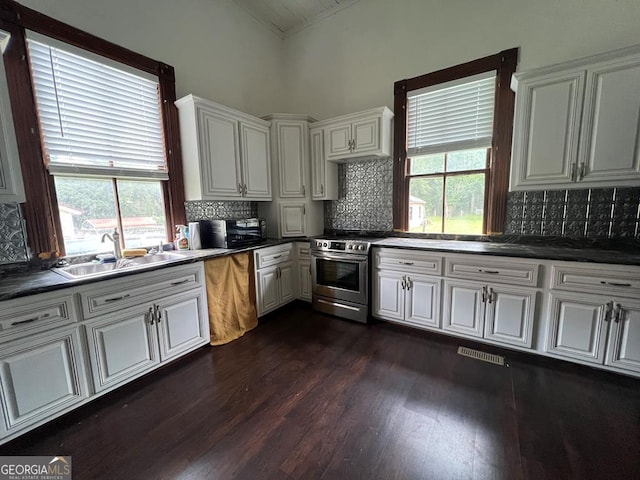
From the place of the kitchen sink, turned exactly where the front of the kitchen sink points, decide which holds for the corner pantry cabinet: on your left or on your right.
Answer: on your left

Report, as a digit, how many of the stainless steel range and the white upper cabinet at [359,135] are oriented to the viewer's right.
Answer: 0

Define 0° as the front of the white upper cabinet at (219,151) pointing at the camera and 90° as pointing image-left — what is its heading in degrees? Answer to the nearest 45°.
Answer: approximately 315°

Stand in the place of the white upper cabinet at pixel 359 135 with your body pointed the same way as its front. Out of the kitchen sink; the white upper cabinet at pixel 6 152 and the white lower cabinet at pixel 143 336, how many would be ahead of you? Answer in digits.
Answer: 3

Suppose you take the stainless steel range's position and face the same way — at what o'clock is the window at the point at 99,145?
The window is roughly at 1 o'clock from the stainless steel range.

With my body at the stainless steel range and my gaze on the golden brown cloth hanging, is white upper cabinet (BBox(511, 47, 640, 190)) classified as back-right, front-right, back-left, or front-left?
back-left

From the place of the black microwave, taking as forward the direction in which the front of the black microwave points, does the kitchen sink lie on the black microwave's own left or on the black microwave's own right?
on the black microwave's own right

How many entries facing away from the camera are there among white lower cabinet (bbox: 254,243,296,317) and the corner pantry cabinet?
0

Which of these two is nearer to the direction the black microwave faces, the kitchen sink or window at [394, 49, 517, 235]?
the window

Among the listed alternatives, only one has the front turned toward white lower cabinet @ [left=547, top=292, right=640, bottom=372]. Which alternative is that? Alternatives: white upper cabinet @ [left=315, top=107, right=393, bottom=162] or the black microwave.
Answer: the black microwave

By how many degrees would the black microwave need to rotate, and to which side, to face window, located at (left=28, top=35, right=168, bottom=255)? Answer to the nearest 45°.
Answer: approximately 135° to its right

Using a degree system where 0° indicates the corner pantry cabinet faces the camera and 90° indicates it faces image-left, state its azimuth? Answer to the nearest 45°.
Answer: approximately 0°
